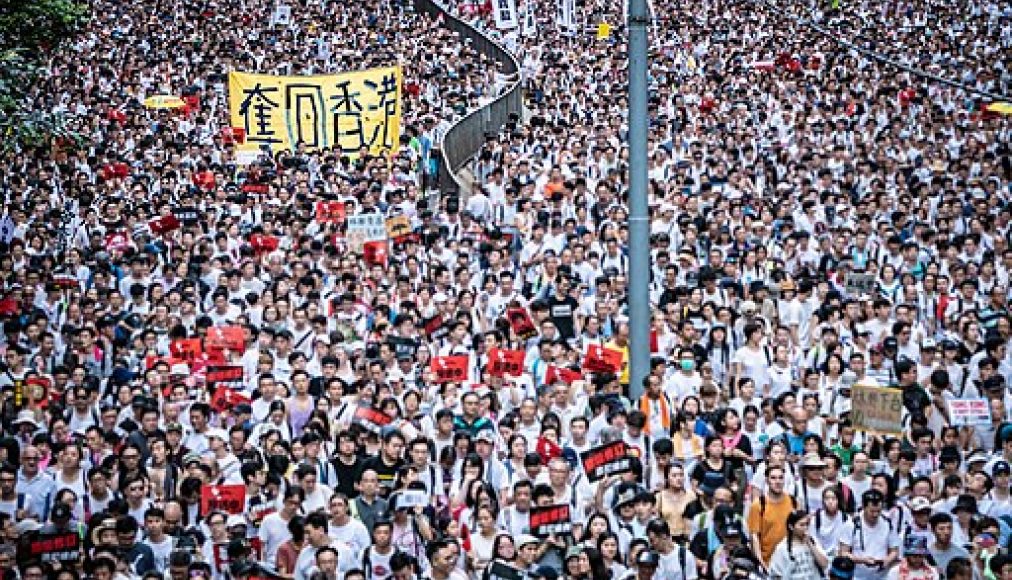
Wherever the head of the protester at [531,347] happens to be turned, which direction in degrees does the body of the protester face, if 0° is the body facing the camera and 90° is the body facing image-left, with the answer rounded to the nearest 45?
approximately 0°

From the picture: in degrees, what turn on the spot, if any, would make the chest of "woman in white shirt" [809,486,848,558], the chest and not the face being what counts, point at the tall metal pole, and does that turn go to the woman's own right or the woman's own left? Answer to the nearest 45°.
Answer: approximately 135° to the woman's own right

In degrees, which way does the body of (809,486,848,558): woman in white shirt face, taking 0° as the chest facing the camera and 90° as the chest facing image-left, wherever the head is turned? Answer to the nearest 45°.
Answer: approximately 0°

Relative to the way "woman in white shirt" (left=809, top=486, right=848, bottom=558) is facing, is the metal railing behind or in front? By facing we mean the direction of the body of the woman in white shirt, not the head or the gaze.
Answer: behind
